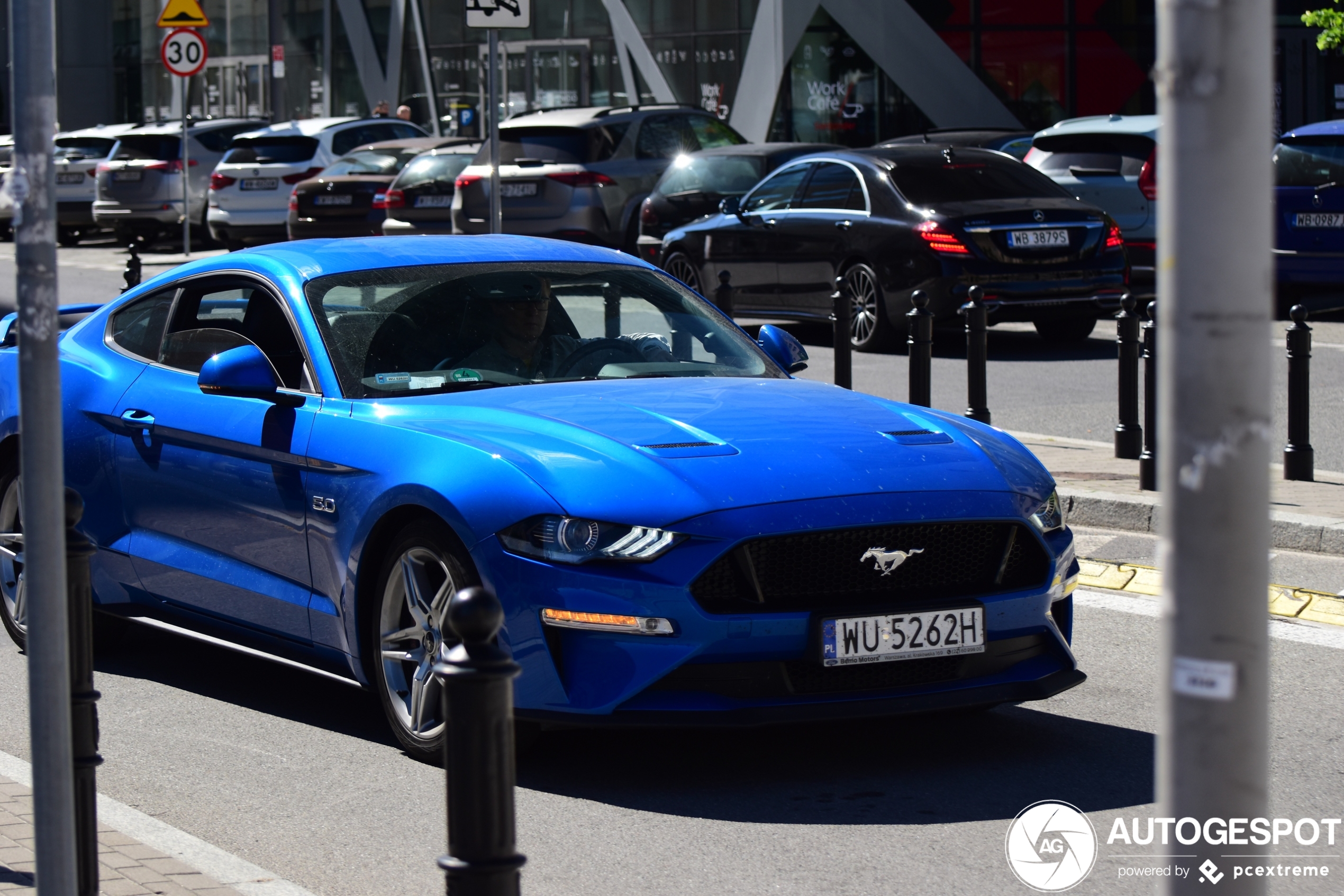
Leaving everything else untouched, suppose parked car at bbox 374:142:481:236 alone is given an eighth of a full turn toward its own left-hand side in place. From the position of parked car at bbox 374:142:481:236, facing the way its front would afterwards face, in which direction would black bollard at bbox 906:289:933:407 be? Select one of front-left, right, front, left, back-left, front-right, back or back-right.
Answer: back

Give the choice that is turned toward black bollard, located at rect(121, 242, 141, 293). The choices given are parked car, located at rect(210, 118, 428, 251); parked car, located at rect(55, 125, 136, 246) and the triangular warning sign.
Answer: the triangular warning sign

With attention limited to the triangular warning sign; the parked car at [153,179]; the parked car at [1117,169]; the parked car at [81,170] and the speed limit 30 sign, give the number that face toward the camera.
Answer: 2

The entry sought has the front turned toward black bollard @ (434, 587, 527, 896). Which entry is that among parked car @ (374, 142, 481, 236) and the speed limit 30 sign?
the speed limit 30 sign

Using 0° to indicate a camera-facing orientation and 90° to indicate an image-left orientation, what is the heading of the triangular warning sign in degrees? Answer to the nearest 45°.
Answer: approximately 0°

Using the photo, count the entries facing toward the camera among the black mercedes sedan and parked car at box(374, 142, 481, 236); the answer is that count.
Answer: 0

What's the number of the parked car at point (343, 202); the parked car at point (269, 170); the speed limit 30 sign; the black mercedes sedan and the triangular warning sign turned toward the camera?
2

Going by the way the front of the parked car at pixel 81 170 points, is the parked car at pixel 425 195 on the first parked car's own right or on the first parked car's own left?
on the first parked car's own right

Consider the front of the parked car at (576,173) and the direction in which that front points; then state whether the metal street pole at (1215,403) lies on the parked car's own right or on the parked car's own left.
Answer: on the parked car's own right

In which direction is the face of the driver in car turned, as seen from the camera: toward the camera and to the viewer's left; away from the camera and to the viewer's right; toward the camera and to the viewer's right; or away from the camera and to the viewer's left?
toward the camera and to the viewer's right

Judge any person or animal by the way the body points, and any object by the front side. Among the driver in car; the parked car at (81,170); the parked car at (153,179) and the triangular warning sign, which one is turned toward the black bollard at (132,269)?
the triangular warning sign

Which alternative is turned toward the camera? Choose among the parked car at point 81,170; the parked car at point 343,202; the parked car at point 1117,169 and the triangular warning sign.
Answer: the triangular warning sign

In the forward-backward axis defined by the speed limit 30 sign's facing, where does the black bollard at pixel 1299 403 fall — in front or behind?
in front

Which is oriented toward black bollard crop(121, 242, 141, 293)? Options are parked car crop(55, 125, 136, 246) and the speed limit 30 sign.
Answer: the speed limit 30 sign
